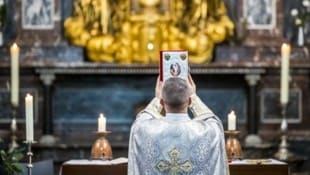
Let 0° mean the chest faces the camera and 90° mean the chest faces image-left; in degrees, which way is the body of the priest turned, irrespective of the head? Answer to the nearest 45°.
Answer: approximately 180°

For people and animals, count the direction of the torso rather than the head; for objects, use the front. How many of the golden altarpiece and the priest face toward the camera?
1

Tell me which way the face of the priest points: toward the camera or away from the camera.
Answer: away from the camera

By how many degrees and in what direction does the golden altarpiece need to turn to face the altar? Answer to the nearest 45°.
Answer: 0° — it already faces it

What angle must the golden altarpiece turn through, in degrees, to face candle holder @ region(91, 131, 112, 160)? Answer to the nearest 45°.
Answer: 0° — it already faces it

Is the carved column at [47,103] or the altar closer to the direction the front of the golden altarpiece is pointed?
the altar

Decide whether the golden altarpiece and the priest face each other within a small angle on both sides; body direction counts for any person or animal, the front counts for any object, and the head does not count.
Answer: yes

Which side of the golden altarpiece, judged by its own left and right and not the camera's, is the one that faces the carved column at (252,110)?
left
